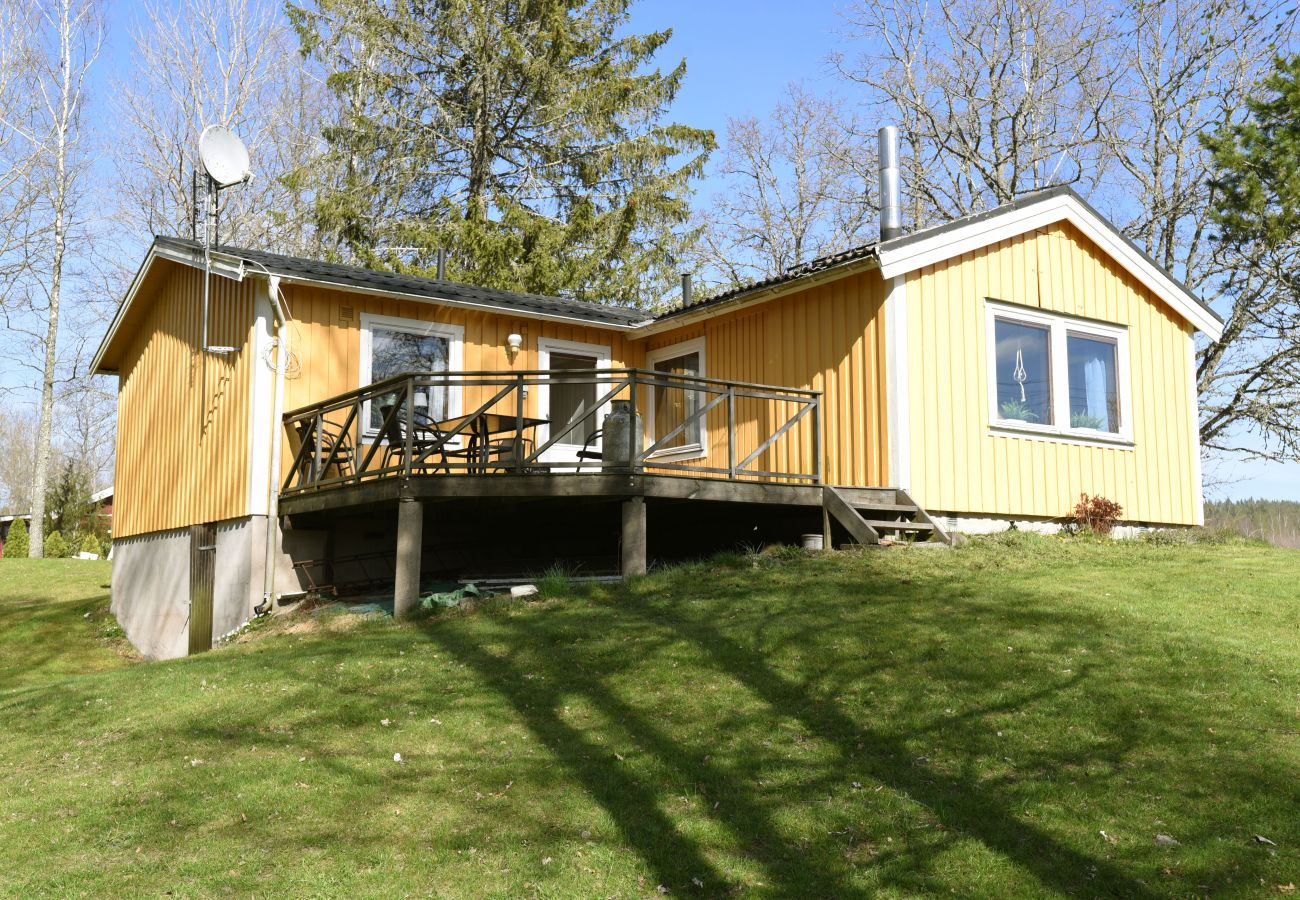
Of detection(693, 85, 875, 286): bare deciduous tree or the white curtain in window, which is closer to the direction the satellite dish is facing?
the white curtain in window

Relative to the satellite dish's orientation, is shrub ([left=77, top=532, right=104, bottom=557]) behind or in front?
behind

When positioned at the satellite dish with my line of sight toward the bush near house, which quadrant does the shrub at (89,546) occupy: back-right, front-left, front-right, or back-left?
back-left

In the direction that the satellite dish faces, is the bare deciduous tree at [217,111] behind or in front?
behind
